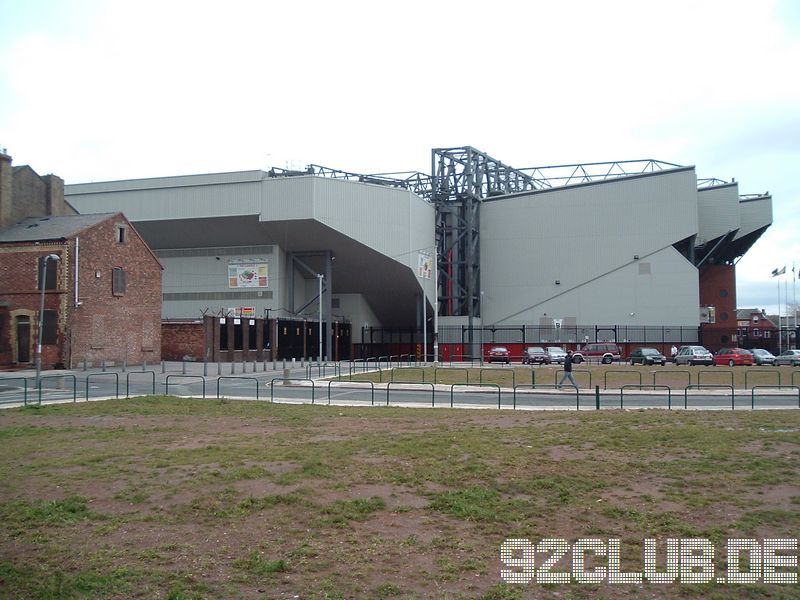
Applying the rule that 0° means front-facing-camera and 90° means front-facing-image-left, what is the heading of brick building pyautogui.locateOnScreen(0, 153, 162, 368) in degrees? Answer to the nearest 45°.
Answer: approximately 45°
